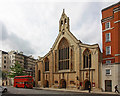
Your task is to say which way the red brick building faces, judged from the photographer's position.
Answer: facing the viewer and to the left of the viewer

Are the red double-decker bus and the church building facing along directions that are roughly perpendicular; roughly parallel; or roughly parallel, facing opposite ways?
roughly perpendicular

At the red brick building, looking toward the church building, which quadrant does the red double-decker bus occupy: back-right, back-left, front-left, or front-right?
front-left

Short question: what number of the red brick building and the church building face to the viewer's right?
0

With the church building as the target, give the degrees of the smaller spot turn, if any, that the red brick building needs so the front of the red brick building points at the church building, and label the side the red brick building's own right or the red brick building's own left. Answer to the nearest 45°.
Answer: approximately 90° to the red brick building's own right

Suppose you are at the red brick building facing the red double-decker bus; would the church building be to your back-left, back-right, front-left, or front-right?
front-right
